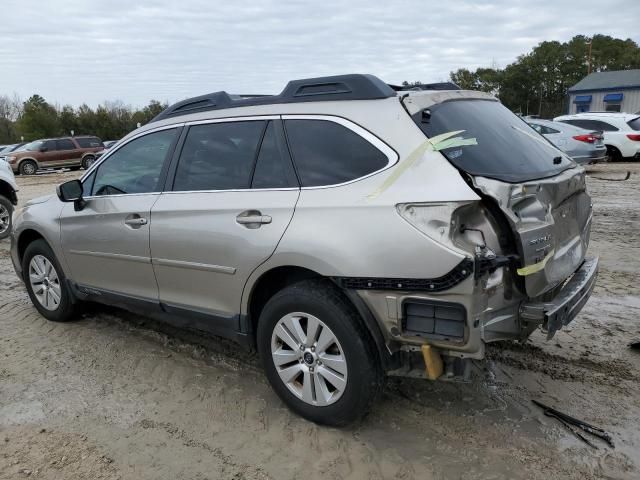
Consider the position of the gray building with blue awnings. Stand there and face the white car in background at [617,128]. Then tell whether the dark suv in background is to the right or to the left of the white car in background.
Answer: right

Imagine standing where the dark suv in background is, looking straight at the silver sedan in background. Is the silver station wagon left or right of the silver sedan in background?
right

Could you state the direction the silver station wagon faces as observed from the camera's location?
facing away from the viewer and to the left of the viewer

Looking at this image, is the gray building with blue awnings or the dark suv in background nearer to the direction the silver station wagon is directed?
the dark suv in background

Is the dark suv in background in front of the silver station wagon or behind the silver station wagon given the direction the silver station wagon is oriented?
in front

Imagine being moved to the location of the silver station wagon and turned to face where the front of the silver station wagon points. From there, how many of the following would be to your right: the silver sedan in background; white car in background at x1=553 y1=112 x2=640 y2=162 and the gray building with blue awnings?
3

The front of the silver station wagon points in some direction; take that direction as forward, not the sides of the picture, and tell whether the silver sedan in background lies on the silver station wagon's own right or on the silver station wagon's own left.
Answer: on the silver station wagon's own right

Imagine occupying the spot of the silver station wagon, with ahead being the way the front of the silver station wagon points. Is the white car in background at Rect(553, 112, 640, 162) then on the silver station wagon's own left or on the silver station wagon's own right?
on the silver station wagon's own right

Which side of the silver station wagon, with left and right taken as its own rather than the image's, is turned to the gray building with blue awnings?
right

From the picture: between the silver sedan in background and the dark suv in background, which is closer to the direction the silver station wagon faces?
the dark suv in background

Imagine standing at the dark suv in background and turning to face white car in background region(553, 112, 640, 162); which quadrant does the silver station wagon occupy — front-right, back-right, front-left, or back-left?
front-right
